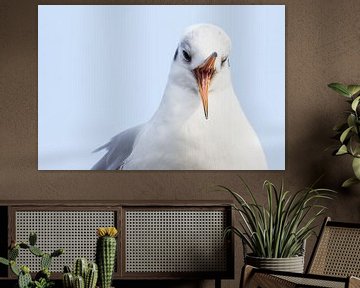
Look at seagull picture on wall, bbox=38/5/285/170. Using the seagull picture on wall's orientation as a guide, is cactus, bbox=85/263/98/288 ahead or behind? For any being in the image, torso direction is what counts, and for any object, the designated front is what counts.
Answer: ahead

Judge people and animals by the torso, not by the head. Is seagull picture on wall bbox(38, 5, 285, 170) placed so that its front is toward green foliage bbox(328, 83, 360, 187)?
no

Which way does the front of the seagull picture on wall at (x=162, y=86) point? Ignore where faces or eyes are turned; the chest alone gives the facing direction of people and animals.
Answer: toward the camera

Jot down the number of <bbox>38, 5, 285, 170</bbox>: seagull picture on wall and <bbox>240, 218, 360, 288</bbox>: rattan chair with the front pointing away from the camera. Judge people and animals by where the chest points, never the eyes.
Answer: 0

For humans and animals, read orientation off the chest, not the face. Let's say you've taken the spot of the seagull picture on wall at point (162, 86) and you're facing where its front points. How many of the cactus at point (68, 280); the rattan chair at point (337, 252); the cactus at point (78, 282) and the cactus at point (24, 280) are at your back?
0

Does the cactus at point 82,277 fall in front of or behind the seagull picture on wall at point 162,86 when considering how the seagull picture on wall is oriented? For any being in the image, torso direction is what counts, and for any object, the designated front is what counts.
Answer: in front

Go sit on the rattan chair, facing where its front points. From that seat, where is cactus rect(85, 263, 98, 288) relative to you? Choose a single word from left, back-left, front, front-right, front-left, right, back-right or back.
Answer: front

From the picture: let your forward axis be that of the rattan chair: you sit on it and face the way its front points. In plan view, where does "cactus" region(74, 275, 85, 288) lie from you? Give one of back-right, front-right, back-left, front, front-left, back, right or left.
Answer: front

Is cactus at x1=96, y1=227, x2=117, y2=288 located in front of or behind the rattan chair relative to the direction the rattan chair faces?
in front

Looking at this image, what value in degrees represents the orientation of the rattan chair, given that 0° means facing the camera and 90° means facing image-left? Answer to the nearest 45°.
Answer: approximately 45°
